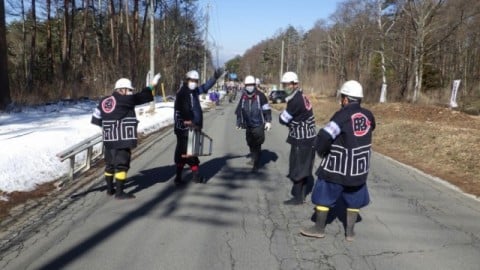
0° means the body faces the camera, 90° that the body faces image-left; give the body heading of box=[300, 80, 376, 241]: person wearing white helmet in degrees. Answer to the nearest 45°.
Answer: approximately 135°

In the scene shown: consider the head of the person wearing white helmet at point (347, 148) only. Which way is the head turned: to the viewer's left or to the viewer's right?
to the viewer's left

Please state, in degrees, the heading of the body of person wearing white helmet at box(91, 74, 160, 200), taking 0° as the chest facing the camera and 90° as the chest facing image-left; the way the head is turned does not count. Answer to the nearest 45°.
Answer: approximately 225°

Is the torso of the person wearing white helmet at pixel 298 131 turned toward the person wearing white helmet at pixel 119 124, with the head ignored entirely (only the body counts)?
yes

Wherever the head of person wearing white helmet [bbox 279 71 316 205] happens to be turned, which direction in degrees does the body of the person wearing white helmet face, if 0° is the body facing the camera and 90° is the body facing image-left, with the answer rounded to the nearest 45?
approximately 90°

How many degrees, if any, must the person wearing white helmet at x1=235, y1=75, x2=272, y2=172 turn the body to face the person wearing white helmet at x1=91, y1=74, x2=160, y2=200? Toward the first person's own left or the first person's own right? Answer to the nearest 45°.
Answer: approximately 45° to the first person's own right
